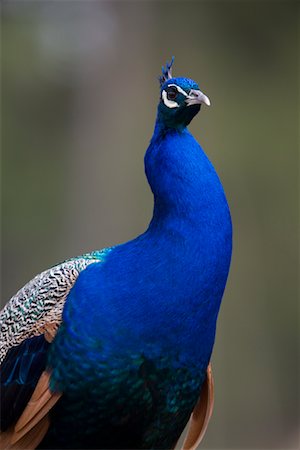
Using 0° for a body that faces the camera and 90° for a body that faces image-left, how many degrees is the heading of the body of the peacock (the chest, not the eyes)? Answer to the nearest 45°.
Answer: approximately 315°
